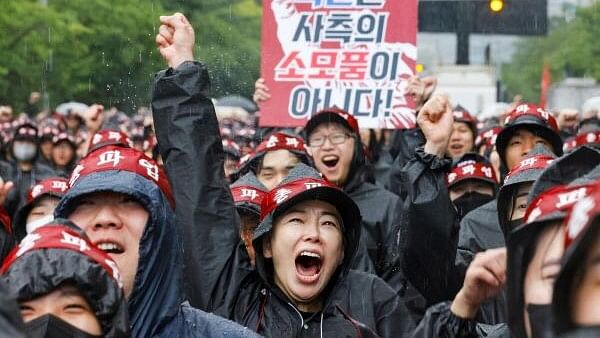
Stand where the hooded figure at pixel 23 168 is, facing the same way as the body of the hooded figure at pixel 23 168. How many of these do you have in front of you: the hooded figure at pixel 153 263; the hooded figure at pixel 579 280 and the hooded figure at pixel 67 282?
3

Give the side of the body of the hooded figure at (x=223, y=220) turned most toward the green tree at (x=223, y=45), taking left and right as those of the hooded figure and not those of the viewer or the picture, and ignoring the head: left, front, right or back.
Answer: back

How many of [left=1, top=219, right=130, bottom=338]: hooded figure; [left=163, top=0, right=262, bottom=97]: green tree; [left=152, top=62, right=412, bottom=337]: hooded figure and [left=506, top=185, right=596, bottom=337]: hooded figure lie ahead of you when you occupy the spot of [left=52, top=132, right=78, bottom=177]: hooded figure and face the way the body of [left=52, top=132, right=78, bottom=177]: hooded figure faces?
3

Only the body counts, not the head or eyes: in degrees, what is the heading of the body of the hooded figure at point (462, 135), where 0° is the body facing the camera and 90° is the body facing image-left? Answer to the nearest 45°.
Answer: approximately 45°

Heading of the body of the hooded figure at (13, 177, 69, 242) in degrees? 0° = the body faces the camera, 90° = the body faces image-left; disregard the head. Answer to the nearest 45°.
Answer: approximately 315°

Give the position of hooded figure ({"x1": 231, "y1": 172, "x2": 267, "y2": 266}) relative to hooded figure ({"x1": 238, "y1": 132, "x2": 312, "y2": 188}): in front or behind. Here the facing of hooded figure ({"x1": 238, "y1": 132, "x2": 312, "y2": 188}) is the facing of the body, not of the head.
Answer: in front

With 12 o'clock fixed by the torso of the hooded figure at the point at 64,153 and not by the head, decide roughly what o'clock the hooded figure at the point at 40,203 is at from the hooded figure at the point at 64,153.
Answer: the hooded figure at the point at 40,203 is roughly at 12 o'clock from the hooded figure at the point at 64,153.

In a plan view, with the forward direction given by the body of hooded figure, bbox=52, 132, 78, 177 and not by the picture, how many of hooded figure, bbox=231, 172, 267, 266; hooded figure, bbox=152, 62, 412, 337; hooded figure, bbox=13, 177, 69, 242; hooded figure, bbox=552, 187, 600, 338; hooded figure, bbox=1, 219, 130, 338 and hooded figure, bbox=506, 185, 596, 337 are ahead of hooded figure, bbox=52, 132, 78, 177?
6
